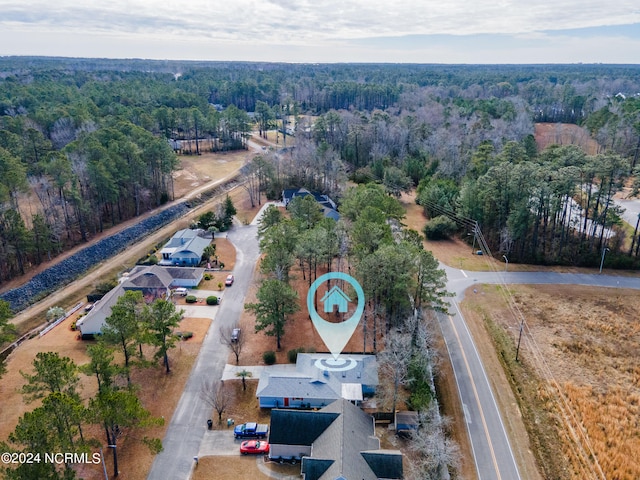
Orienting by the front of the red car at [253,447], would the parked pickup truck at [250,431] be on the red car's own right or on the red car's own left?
on the red car's own left

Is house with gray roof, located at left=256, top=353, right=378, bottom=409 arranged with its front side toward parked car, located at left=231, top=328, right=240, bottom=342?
no

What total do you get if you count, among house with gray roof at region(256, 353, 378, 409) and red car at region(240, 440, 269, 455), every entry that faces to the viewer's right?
1

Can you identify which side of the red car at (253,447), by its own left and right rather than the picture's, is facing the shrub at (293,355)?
left

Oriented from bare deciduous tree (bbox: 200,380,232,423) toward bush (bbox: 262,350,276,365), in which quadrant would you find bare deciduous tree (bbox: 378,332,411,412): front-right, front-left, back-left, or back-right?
front-right

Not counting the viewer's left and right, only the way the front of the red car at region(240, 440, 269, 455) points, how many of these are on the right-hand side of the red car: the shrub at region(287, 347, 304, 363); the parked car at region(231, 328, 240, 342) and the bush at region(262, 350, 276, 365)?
0

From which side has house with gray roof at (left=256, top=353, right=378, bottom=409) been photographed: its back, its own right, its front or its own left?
front

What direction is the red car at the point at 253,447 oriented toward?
to the viewer's right

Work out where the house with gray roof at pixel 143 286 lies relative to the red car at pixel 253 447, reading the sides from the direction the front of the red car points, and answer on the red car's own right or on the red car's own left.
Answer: on the red car's own left

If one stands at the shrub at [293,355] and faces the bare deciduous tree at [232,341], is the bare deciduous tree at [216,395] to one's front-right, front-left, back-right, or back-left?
front-left

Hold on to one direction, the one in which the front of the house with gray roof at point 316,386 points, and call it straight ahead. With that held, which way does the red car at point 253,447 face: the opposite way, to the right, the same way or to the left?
to the left

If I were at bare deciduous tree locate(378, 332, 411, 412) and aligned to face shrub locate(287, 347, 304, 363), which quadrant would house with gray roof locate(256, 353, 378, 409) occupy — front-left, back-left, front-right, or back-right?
front-left

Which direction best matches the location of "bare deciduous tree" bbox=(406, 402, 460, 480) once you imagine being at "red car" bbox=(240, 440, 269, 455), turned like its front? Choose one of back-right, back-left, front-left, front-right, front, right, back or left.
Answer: front
